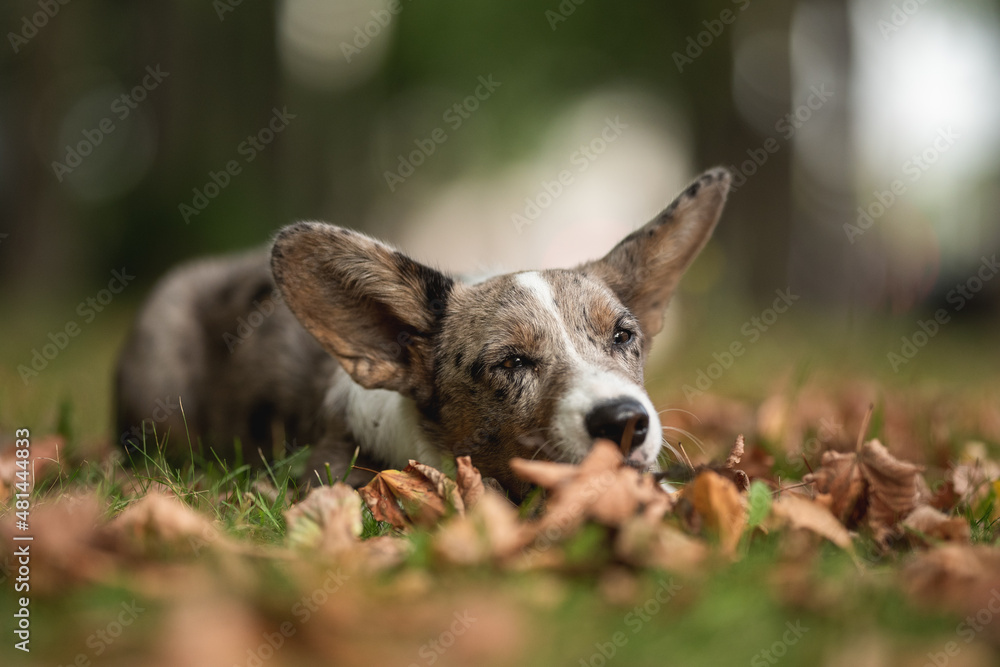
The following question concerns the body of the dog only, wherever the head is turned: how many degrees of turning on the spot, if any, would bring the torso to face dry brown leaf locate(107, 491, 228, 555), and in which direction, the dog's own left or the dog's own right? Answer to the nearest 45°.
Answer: approximately 45° to the dog's own right

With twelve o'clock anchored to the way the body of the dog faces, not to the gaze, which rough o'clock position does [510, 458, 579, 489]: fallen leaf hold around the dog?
The fallen leaf is roughly at 1 o'clock from the dog.

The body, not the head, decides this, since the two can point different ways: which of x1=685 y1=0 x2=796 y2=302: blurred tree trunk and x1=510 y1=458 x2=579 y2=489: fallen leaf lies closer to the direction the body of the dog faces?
the fallen leaf

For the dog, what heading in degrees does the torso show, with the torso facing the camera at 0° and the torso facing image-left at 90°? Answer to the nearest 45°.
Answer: approximately 315°

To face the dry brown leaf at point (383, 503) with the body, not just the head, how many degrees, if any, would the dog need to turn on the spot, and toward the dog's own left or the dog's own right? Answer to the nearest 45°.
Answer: approximately 45° to the dog's own right

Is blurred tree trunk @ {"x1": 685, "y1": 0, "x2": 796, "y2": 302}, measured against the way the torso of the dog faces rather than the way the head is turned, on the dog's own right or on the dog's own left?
on the dog's own left
